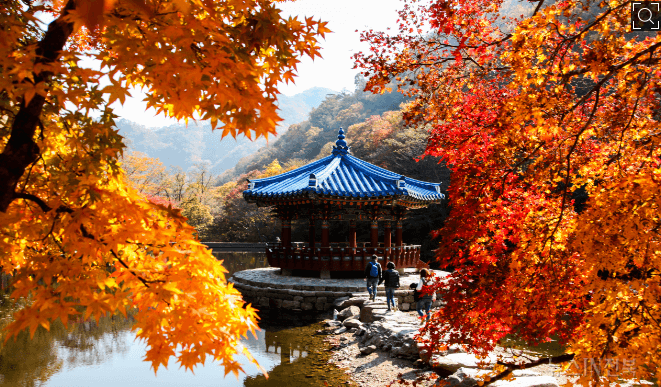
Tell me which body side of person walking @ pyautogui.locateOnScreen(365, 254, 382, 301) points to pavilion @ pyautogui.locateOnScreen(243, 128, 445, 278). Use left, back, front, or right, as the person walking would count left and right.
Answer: front

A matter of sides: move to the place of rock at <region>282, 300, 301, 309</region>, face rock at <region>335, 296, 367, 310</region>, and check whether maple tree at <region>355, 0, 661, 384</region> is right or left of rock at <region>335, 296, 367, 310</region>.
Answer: right

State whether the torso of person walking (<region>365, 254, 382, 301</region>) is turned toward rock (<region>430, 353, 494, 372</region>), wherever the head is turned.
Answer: no

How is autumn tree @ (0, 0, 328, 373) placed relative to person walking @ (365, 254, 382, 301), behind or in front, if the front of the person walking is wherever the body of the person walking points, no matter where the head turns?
behind

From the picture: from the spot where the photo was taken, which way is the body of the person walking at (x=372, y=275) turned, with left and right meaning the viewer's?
facing away from the viewer

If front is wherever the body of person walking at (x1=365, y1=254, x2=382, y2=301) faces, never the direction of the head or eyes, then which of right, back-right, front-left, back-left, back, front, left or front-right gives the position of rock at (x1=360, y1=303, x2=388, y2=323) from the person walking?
back

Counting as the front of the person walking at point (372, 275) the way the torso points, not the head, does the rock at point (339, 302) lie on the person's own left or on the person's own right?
on the person's own left

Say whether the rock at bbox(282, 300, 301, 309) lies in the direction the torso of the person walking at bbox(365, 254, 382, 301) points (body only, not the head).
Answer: no

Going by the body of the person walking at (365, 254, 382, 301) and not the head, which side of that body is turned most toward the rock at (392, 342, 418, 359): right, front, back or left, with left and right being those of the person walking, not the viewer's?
back

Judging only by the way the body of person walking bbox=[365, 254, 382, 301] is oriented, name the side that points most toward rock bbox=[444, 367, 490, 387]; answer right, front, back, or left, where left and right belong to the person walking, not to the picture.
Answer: back
